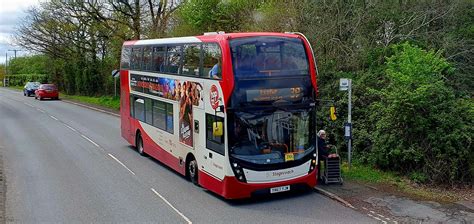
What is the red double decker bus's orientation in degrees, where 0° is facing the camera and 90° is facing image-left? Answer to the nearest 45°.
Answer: approximately 315°

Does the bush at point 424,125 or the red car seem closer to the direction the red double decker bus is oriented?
the bush

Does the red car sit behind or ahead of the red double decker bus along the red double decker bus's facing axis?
behind

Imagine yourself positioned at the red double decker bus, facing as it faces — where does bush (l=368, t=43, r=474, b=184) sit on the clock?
The bush is roughly at 10 o'clock from the red double decker bus.
